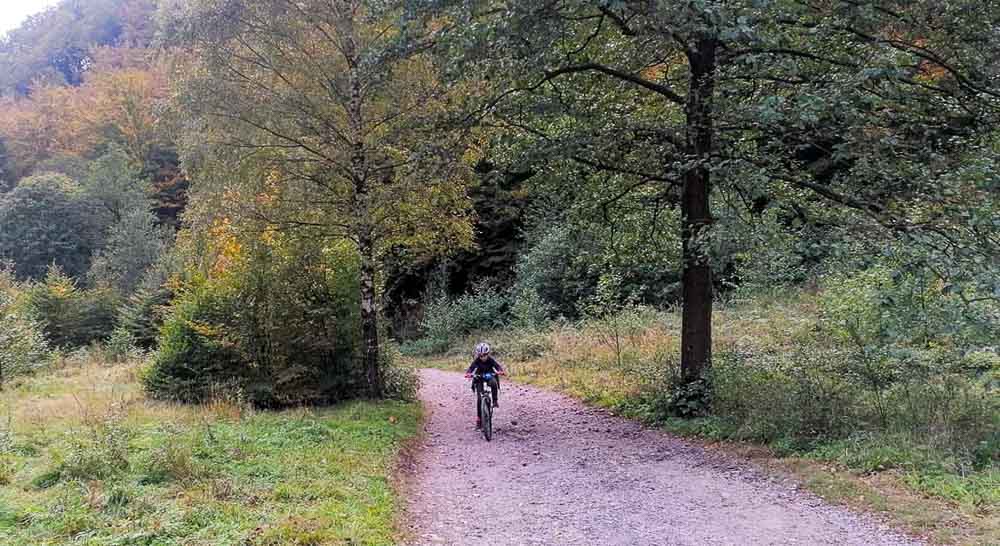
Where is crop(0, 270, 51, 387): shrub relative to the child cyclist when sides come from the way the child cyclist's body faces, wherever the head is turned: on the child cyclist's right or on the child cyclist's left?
on the child cyclist's right

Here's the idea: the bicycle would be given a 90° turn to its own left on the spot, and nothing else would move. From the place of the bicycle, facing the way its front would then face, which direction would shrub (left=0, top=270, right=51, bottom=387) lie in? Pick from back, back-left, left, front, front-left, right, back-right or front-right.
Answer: back-left

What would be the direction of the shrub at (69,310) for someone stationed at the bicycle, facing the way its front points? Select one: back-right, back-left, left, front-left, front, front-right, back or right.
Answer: back-right

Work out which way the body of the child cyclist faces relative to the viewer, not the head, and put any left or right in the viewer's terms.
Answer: facing the viewer

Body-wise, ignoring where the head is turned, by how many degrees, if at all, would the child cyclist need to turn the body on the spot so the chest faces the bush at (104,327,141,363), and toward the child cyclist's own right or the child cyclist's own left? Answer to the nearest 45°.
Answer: approximately 135° to the child cyclist's own right

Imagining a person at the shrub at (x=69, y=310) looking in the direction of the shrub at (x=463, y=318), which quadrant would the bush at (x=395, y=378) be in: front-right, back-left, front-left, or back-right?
front-right

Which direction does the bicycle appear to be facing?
toward the camera

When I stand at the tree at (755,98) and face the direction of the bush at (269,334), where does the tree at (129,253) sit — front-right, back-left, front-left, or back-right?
front-right

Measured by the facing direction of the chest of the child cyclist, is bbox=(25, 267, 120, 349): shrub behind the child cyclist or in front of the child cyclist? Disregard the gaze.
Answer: behind
